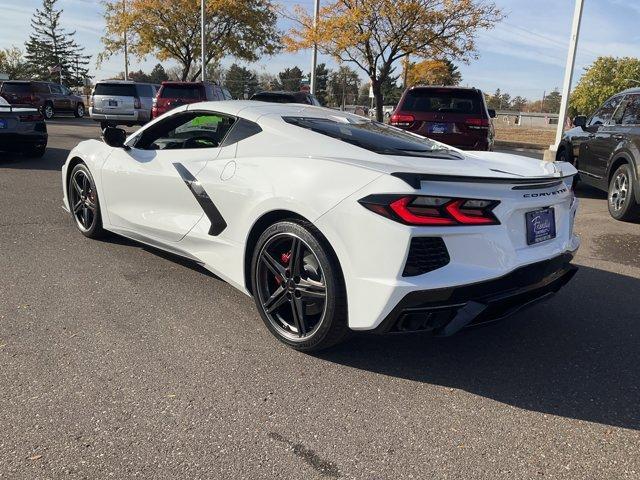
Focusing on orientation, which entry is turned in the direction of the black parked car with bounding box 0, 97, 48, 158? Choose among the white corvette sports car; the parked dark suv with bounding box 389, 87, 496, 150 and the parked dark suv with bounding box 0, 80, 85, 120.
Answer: the white corvette sports car

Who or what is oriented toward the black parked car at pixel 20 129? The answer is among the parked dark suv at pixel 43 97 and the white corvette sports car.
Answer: the white corvette sports car

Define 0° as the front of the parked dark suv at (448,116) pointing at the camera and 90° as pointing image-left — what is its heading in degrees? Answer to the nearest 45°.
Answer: approximately 180°

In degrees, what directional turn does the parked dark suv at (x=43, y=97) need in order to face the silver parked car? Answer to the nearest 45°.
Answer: approximately 135° to its right

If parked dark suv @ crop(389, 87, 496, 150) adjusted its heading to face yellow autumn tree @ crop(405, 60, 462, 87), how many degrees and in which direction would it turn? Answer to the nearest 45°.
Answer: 0° — it already faces it

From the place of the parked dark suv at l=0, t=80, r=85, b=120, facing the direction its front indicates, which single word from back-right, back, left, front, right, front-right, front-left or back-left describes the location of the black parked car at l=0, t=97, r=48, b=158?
back-right

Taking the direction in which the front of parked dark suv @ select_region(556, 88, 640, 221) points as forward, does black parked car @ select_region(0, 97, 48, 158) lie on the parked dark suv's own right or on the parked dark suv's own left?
on the parked dark suv's own left

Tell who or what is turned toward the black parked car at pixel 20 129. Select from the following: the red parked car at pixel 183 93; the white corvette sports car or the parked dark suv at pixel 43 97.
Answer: the white corvette sports car

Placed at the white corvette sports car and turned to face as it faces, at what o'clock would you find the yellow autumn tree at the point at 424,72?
The yellow autumn tree is roughly at 2 o'clock from the white corvette sports car.

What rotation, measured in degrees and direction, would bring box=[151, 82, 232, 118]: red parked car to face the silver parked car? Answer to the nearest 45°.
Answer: approximately 90° to its left

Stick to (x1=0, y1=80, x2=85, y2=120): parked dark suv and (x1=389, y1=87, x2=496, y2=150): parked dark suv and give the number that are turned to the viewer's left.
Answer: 0

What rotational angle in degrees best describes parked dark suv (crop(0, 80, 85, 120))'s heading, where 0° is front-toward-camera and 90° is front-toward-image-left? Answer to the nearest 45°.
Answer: approximately 225°

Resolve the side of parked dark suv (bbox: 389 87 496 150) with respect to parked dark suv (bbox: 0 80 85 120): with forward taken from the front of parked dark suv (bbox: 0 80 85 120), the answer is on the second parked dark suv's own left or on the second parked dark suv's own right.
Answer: on the second parked dark suv's own right

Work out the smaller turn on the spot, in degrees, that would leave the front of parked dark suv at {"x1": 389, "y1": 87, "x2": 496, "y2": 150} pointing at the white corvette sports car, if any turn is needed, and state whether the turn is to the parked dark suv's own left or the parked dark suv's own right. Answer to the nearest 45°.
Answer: approximately 180°

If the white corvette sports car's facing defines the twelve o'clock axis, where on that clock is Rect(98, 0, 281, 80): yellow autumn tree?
The yellow autumn tree is roughly at 1 o'clock from the white corvette sports car.

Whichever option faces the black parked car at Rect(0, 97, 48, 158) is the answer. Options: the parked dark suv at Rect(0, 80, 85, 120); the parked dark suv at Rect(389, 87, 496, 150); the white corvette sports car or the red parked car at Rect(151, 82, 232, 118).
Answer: the white corvette sports car

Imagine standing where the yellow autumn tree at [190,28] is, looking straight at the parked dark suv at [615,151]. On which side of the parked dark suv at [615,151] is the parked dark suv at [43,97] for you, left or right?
right

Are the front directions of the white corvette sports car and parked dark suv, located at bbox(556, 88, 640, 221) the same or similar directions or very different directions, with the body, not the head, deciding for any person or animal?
same or similar directions
